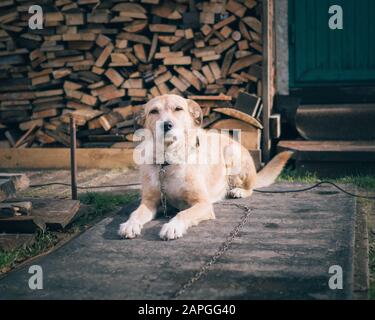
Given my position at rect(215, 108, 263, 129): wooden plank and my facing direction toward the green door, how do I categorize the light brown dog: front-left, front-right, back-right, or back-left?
back-right

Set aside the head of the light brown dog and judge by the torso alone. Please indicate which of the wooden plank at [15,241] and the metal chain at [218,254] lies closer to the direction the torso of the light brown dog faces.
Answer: the wooden plank

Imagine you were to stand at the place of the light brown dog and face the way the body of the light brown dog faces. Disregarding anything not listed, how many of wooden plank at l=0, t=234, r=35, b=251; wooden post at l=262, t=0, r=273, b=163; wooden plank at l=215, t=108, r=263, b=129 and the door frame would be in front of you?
1

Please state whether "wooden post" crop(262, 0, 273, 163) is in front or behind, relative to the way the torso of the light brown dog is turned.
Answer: behind

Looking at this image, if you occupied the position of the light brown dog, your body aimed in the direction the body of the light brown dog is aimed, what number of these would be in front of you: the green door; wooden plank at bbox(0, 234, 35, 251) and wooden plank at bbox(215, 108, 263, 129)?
1

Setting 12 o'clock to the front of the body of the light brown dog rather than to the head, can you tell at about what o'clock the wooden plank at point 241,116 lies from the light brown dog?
The wooden plank is roughly at 5 o'clock from the light brown dog.

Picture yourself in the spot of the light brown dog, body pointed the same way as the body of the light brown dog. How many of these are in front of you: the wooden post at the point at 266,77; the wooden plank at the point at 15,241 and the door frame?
1

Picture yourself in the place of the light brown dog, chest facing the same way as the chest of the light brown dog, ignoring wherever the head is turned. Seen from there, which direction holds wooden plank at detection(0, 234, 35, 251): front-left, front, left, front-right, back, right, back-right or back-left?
front

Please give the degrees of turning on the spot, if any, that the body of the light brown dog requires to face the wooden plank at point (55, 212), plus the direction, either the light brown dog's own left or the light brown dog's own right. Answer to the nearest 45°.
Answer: approximately 45° to the light brown dog's own right

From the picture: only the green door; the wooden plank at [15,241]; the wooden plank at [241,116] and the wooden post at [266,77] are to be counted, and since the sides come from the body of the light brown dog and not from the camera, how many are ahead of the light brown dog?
1

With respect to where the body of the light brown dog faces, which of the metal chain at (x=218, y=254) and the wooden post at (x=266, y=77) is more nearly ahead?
the metal chain
